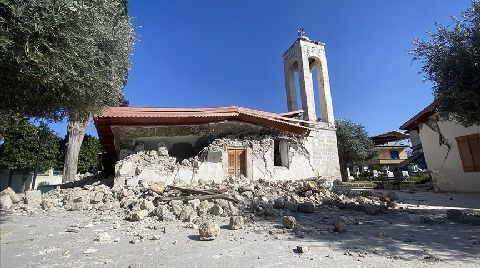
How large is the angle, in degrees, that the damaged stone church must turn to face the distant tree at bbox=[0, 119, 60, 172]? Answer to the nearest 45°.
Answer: approximately 135° to its right

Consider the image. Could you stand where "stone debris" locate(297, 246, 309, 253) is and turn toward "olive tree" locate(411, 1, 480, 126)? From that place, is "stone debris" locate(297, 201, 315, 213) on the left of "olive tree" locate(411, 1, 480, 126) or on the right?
left

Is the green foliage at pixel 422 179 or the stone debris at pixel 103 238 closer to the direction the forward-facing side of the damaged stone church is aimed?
the stone debris

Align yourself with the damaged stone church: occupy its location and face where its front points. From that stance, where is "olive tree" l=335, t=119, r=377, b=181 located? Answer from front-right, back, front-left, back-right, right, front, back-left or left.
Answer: back-left

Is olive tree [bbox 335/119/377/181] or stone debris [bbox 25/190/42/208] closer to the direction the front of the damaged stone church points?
the stone debris

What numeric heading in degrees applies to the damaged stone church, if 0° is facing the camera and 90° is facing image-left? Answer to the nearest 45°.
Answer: approximately 0°

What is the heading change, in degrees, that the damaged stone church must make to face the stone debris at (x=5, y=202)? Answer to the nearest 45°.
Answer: approximately 45° to its right

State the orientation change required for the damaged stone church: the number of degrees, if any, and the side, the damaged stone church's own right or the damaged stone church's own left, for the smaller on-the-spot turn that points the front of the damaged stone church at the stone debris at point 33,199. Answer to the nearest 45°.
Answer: approximately 45° to the damaged stone church's own right

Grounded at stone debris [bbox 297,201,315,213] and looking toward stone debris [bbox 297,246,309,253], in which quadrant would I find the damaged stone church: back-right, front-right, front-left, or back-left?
back-right

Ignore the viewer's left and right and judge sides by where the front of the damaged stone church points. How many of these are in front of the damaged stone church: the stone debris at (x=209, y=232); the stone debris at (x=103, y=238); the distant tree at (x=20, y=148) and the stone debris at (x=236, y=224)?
3

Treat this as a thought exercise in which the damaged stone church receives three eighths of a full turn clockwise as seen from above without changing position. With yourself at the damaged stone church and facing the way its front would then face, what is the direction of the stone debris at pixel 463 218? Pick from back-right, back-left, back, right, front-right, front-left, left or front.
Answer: back

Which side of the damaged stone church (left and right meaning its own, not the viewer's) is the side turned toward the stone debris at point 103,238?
front
